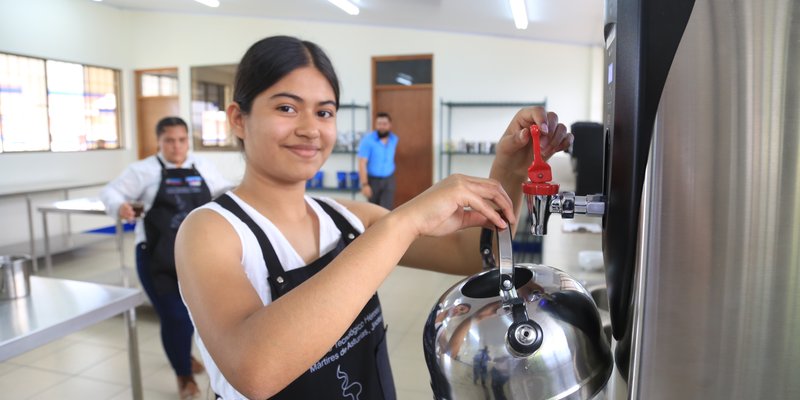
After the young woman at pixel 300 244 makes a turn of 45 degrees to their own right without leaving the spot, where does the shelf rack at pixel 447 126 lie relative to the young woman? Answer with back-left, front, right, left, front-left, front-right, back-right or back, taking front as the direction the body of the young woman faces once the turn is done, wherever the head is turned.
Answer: back

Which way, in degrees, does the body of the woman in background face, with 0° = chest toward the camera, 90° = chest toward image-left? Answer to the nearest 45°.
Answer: approximately 0°

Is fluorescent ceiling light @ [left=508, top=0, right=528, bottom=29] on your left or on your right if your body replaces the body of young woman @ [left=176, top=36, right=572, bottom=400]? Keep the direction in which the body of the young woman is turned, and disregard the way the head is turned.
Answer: on your left

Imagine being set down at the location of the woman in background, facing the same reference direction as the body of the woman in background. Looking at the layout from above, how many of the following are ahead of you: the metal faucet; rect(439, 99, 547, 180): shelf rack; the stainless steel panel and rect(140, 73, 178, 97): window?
2

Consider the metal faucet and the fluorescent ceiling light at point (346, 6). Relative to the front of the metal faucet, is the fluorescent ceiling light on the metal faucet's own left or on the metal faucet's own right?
on the metal faucet's own right

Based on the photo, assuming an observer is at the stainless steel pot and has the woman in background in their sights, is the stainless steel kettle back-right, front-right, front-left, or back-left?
back-right

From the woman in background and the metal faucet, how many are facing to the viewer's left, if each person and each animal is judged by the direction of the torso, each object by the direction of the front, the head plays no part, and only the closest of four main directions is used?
1

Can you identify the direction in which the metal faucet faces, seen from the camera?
facing to the left of the viewer

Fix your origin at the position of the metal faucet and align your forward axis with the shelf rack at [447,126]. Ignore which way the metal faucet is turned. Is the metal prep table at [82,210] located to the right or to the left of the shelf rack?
left
